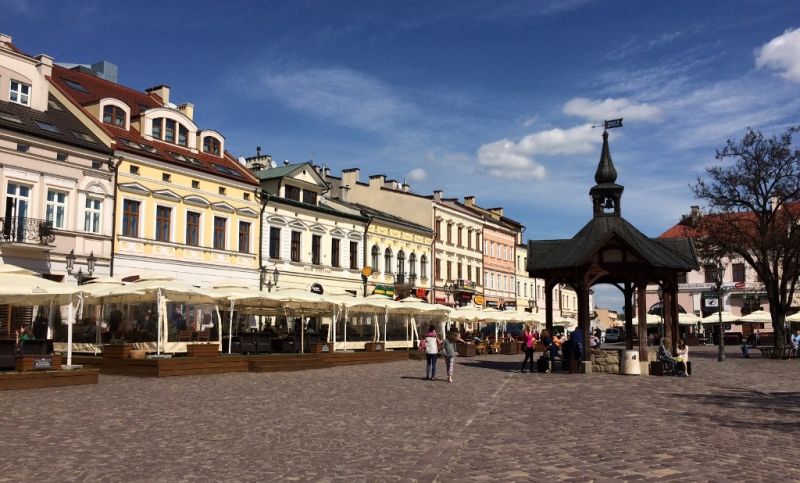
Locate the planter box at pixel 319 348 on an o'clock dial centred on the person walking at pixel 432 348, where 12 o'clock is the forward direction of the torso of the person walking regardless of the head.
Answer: The planter box is roughly at 11 o'clock from the person walking.

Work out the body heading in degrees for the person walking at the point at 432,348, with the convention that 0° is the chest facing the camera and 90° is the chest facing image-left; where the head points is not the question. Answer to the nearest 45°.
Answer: approximately 180°

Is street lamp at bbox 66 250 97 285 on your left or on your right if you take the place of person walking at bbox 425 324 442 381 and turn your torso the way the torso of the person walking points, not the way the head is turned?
on your left

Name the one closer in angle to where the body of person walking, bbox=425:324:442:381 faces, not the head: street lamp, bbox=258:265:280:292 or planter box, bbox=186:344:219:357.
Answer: the street lamp

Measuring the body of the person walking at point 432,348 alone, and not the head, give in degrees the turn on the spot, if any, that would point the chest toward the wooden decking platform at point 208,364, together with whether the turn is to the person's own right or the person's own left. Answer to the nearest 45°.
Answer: approximately 90° to the person's own left

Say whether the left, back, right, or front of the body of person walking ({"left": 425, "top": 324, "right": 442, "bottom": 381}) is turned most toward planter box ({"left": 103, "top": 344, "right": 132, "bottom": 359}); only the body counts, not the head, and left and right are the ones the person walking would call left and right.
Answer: left

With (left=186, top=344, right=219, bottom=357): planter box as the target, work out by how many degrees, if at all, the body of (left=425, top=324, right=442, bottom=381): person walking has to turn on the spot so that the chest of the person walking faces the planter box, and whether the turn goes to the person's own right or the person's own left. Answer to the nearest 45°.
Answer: approximately 90° to the person's own left

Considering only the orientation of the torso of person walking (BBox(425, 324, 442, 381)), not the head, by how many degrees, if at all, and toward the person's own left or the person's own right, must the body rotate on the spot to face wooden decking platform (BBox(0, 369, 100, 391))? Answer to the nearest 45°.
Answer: approximately 135° to the person's own left
